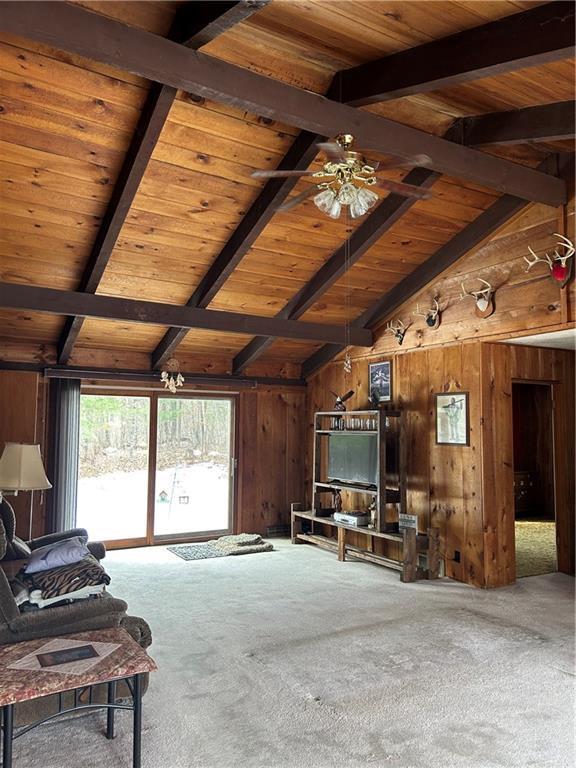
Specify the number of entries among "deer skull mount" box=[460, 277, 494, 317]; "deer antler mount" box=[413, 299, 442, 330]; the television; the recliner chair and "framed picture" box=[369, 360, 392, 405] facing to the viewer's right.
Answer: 1

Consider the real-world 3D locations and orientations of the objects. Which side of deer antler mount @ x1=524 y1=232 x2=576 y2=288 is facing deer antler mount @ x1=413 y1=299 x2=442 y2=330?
right

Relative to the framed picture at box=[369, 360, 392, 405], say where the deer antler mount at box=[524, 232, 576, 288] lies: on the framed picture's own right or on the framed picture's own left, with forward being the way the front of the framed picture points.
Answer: on the framed picture's own left

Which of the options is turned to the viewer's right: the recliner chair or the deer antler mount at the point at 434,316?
the recliner chair

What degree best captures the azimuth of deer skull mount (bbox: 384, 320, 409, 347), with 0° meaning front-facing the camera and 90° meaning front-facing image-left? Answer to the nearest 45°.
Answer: approximately 45°

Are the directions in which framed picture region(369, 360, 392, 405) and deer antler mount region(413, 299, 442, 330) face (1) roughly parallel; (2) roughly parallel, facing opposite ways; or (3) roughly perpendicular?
roughly parallel

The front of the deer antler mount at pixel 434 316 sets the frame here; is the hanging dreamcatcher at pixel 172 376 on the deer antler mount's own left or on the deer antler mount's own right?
on the deer antler mount's own right

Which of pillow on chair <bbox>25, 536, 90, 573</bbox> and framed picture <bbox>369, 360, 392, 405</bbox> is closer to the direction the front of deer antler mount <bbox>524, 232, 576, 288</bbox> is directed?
the pillow on chair

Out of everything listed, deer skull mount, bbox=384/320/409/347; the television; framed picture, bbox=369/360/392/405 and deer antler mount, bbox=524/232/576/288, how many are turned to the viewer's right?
0

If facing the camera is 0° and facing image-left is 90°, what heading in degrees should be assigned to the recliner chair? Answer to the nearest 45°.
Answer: approximately 270°

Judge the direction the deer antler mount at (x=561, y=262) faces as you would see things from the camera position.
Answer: facing the viewer and to the left of the viewer

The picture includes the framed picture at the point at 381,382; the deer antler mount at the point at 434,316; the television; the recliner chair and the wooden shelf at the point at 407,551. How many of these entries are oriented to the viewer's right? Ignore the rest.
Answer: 1

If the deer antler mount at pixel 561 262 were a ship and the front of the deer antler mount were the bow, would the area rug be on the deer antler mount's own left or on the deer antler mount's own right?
on the deer antler mount's own right

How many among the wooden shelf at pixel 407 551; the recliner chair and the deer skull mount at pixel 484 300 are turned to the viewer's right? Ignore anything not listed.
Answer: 1
